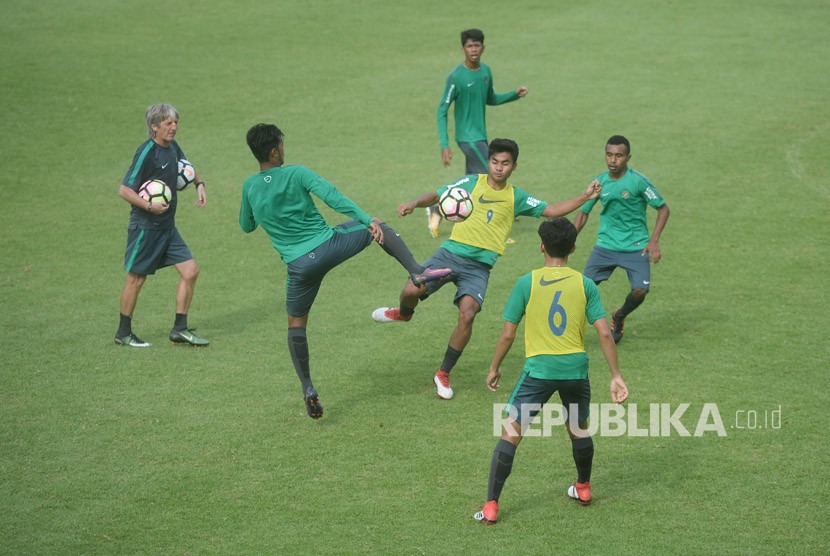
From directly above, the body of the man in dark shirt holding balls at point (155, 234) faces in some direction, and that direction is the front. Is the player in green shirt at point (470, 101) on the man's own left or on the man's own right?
on the man's own left

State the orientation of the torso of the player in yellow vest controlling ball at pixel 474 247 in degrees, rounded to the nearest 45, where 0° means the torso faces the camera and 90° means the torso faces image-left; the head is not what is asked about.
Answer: approximately 0°

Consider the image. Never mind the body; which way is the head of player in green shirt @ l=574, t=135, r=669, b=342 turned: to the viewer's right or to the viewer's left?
to the viewer's left

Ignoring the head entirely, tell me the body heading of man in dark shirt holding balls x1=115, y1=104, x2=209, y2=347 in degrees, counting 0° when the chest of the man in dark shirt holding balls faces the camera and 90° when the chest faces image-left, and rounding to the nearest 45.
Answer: approximately 315°

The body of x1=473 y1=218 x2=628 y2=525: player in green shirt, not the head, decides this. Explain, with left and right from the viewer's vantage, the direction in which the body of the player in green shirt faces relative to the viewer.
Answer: facing away from the viewer

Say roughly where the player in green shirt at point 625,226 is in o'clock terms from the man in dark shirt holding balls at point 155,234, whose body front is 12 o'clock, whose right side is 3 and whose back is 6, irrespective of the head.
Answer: the player in green shirt at point 625,226 is roughly at 11 o'clock from the man in dark shirt holding balls at point 155,234.

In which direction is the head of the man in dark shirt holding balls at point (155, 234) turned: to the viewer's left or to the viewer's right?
to the viewer's right

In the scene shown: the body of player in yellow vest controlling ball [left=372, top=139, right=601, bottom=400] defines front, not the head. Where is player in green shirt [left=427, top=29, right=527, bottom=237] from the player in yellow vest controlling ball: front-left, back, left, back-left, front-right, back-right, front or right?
back

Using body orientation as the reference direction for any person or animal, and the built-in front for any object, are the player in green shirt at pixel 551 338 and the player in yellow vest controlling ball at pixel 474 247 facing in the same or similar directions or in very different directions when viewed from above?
very different directions

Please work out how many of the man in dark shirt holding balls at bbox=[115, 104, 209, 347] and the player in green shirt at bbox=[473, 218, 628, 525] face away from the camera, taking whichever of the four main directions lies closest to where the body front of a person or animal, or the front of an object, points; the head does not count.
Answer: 1

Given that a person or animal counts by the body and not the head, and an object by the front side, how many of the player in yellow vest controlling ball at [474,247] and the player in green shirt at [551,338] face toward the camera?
1

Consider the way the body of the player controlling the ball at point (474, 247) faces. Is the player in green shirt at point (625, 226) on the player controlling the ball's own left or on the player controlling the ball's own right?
on the player controlling the ball's own left
